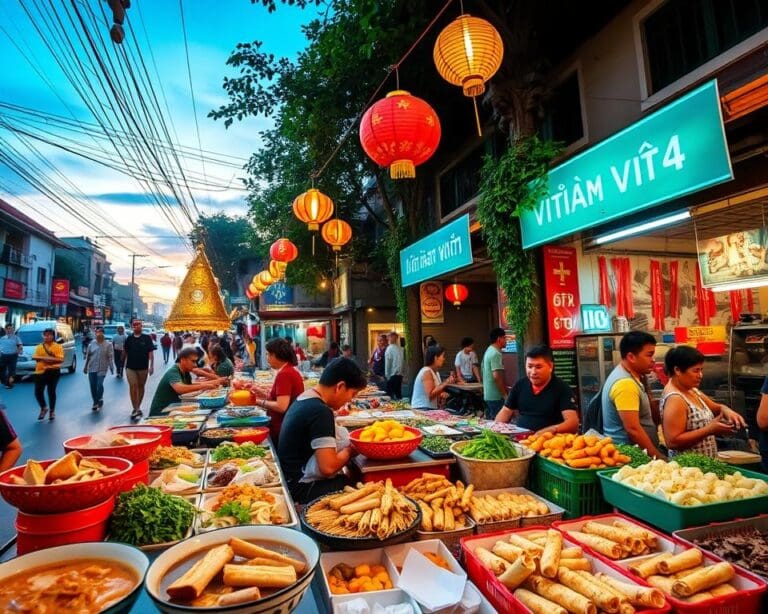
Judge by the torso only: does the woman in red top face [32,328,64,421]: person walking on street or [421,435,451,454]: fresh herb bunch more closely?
the person walking on street

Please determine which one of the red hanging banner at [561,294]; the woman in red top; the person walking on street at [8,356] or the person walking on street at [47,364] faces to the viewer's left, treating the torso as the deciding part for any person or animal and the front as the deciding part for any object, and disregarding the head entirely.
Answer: the woman in red top

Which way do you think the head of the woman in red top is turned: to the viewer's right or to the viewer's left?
to the viewer's left

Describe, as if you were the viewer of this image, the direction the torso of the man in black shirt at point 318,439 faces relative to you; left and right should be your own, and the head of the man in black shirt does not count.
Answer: facing to the right of the viewer

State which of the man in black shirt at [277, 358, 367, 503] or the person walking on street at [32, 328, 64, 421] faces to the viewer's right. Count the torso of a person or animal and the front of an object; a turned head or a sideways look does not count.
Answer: the man in black shirt

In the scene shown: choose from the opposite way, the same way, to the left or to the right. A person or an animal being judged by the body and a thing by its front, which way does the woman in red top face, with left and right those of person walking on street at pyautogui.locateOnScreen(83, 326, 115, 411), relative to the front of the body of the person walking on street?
to the right

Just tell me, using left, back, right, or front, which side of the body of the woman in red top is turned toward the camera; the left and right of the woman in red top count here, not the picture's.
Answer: left
